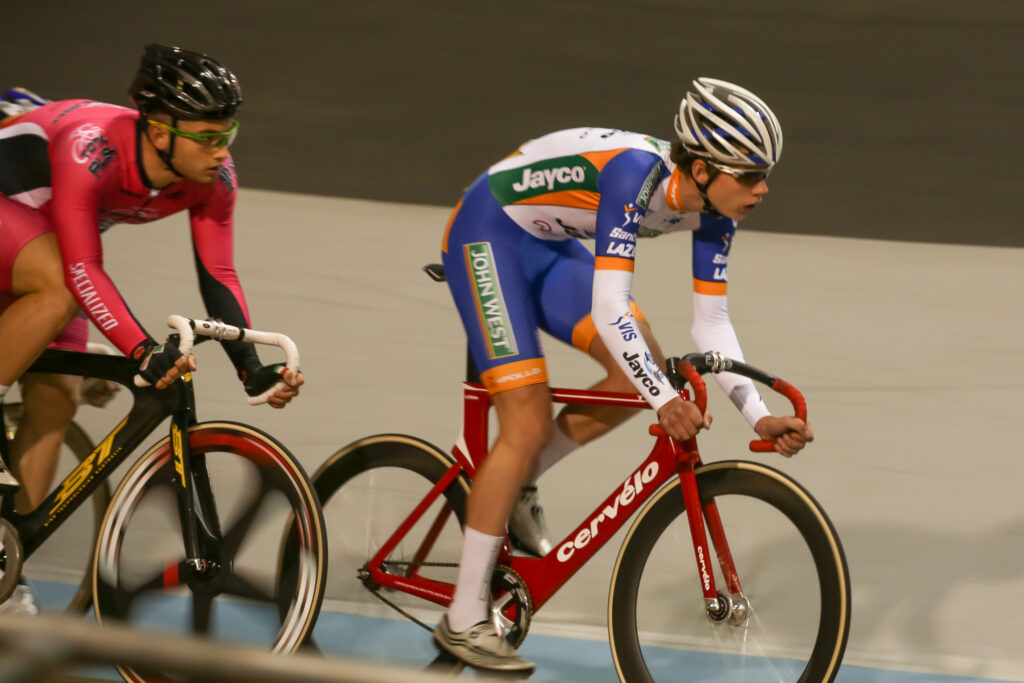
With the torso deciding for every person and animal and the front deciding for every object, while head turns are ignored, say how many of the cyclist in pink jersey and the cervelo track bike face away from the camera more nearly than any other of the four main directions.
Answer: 0

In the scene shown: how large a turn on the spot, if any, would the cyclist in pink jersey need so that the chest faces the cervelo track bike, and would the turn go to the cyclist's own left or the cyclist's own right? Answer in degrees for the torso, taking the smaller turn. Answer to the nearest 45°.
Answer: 0° — they already face it

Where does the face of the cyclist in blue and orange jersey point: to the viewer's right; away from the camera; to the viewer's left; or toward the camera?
to the viewer's right

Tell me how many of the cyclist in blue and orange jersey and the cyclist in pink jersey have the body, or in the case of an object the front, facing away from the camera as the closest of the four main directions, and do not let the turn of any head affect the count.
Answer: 0

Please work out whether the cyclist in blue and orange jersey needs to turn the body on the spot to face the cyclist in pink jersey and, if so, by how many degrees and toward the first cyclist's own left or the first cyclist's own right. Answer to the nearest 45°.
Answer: approximately 135° to the first cyclist's own right

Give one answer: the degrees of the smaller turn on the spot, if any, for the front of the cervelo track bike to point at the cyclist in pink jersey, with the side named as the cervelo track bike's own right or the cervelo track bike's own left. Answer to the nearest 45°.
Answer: approximately 135° to the cervelo track bike's own right

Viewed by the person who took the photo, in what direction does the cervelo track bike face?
facing the viewer and to the right of the viewer

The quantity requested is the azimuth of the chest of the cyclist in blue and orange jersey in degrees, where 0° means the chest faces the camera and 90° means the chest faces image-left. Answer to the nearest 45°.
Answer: approximately 315°

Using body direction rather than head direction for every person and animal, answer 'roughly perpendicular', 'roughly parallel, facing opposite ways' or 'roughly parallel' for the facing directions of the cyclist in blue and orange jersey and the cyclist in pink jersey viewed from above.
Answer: roughly parallel

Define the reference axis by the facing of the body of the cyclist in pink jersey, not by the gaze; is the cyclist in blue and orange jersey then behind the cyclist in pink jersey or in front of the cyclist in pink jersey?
in front
